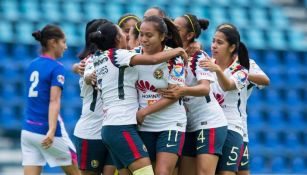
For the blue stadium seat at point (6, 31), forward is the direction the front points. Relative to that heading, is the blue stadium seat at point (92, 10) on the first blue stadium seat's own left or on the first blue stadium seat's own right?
on the first blue stadium seat's own left

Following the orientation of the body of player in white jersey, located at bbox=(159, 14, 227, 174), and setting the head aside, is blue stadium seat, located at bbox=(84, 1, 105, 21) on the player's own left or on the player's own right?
on the player's own right

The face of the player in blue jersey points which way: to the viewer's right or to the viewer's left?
to the viewer's right

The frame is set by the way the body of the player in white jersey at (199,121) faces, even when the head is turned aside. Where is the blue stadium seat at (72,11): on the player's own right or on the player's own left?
on the player's own right

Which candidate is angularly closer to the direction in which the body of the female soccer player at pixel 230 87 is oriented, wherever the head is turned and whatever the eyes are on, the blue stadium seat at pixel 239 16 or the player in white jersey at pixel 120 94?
the player in white jersey

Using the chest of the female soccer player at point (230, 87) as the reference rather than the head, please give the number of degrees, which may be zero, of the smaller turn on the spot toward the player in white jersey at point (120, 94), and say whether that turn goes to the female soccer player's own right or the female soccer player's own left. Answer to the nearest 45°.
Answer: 0° — they already face them
